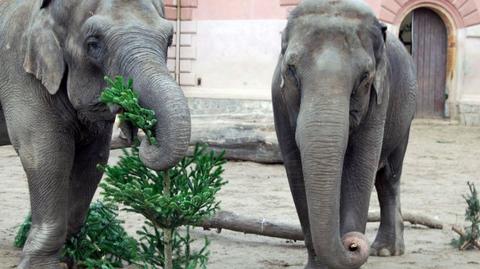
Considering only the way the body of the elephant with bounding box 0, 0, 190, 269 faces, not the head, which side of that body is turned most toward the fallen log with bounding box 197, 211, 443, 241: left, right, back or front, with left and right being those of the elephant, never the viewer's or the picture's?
left

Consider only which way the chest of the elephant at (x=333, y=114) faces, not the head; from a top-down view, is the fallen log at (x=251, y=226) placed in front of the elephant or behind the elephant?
behind

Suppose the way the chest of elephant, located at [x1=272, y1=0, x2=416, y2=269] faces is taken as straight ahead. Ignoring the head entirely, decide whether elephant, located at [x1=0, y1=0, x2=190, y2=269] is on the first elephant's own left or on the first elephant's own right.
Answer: on the first elephant's own right

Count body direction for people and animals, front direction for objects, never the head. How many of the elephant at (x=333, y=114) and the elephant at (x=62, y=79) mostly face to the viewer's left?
0

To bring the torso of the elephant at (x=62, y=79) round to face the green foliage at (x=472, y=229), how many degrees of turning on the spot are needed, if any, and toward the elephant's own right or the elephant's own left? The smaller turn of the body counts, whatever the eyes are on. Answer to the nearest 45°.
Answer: approximately 45° to the elephant's own left
